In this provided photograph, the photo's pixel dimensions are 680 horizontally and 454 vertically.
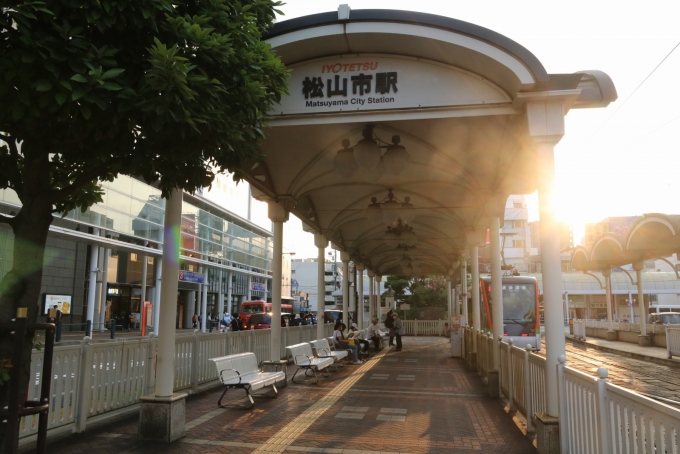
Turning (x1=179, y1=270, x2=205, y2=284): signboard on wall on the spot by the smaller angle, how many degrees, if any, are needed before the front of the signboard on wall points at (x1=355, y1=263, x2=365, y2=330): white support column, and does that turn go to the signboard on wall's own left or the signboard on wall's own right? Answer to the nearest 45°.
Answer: approximately 45° to the signboard on wall's own right

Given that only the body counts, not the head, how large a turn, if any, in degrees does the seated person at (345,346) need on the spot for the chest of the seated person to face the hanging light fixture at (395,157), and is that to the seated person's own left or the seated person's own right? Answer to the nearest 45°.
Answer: approximately 90° to the seated person's own right

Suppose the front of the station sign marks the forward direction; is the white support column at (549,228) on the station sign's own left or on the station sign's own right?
on the station sign's own left

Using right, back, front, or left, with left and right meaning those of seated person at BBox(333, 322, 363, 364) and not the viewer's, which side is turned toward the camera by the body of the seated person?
right

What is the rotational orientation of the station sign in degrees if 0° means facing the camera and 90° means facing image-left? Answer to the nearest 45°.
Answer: approximately 0°

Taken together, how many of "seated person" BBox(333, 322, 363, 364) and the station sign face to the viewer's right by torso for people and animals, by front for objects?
1

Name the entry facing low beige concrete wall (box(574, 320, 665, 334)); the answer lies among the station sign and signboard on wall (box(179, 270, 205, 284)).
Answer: the signboard on wall

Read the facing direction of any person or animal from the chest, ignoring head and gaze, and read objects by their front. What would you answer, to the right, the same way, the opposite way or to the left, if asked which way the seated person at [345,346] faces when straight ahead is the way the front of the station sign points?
to the left

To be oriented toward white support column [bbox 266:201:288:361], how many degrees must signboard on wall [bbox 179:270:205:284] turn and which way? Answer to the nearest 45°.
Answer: approximately 45° to its right
